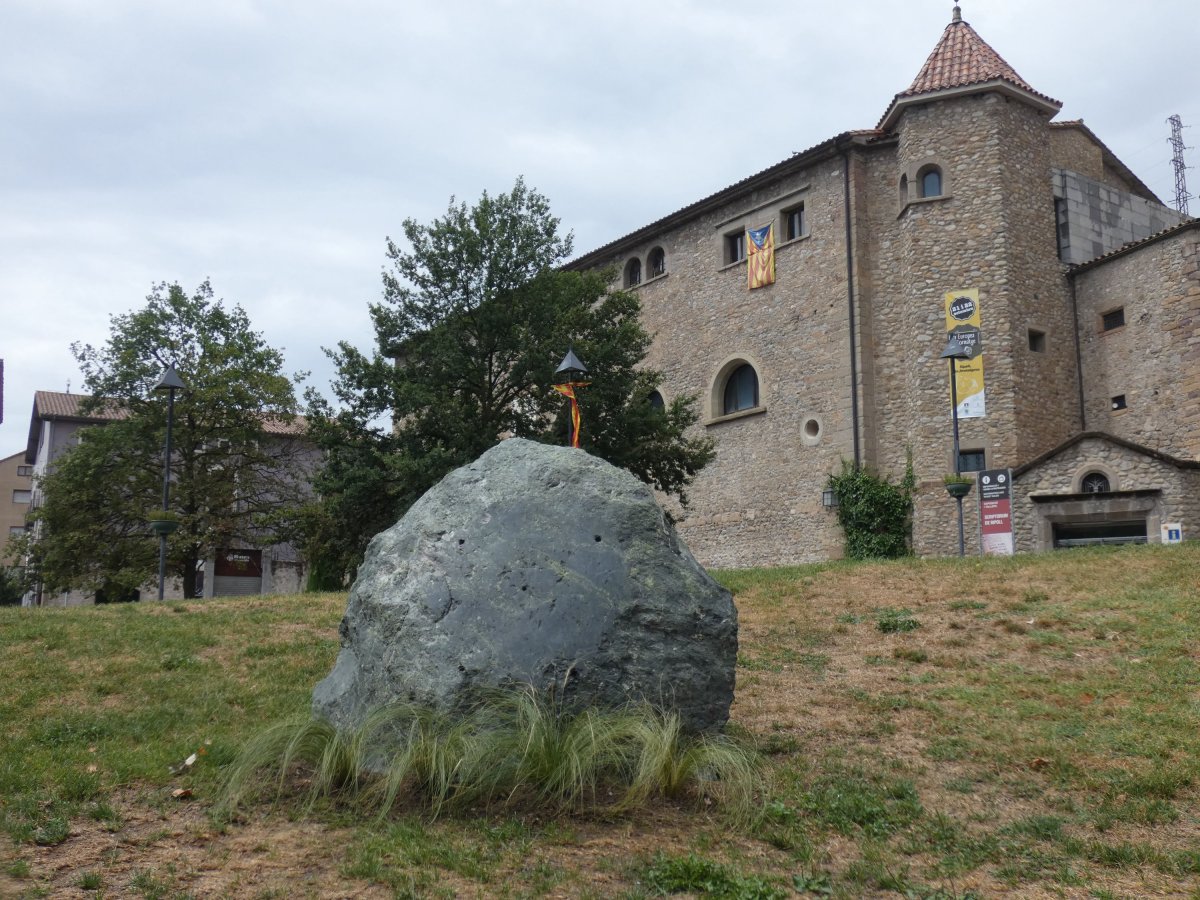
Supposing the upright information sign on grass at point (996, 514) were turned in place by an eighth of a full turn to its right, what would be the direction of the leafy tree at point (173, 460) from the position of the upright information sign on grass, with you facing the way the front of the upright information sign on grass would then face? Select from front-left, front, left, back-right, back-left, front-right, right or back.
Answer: front-right

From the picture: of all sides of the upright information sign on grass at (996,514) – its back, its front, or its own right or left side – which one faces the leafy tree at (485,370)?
right

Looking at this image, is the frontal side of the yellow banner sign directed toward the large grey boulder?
yes

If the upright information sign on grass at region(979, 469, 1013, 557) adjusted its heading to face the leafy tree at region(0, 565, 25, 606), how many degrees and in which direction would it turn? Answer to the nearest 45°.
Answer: approximately 90° to its right

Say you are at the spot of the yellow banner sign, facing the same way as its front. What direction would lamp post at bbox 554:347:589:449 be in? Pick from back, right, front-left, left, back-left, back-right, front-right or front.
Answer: front-right

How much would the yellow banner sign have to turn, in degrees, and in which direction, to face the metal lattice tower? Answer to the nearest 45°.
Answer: approximately 135° to its left

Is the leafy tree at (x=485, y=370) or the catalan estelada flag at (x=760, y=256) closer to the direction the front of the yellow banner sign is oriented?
the leafy tree

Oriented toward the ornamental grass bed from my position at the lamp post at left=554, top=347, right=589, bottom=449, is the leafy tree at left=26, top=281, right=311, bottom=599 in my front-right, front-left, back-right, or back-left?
back-right

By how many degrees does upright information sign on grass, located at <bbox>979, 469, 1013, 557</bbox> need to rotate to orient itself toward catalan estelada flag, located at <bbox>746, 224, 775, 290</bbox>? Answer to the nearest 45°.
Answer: approximately 135° to its right

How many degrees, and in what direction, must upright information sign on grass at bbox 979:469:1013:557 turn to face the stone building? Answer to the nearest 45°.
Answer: approximately 180°

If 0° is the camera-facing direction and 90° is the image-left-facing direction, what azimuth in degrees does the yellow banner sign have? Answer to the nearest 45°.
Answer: approximately 0°
